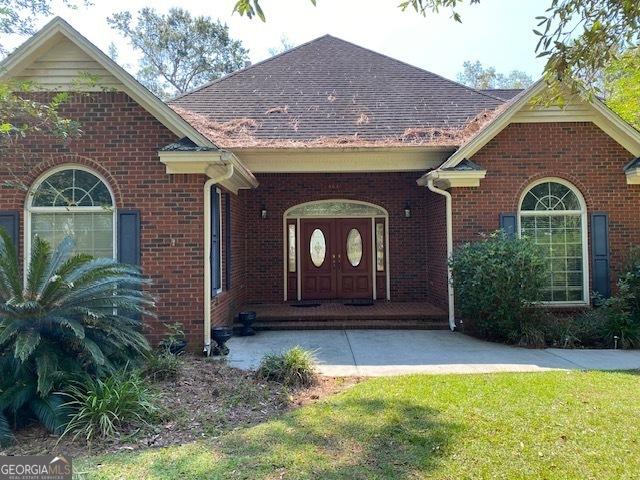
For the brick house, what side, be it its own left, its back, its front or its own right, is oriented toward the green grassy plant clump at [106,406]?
front

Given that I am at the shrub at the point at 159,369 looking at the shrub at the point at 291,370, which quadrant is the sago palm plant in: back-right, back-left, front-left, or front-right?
back-right

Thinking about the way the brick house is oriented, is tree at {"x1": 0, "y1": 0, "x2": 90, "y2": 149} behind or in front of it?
in front

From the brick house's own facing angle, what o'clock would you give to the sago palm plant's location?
The sago palm plant is roughly at 1 o'clock from the brick house.

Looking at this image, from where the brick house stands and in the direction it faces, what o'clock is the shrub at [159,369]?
The shrub is roughly at 1 o'clock from the brick house.

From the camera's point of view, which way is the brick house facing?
toward the camera

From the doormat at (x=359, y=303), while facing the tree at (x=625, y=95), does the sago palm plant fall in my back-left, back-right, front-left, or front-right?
back-right

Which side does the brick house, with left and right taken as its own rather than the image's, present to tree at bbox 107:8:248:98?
back

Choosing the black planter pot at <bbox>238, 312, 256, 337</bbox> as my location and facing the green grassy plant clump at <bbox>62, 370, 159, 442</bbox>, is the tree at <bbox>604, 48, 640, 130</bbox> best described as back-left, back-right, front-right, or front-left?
back-left

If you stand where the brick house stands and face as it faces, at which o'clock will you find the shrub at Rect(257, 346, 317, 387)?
The shrub is roughly at 12 o'clock from the brick house.

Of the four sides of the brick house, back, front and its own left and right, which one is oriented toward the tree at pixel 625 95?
left
